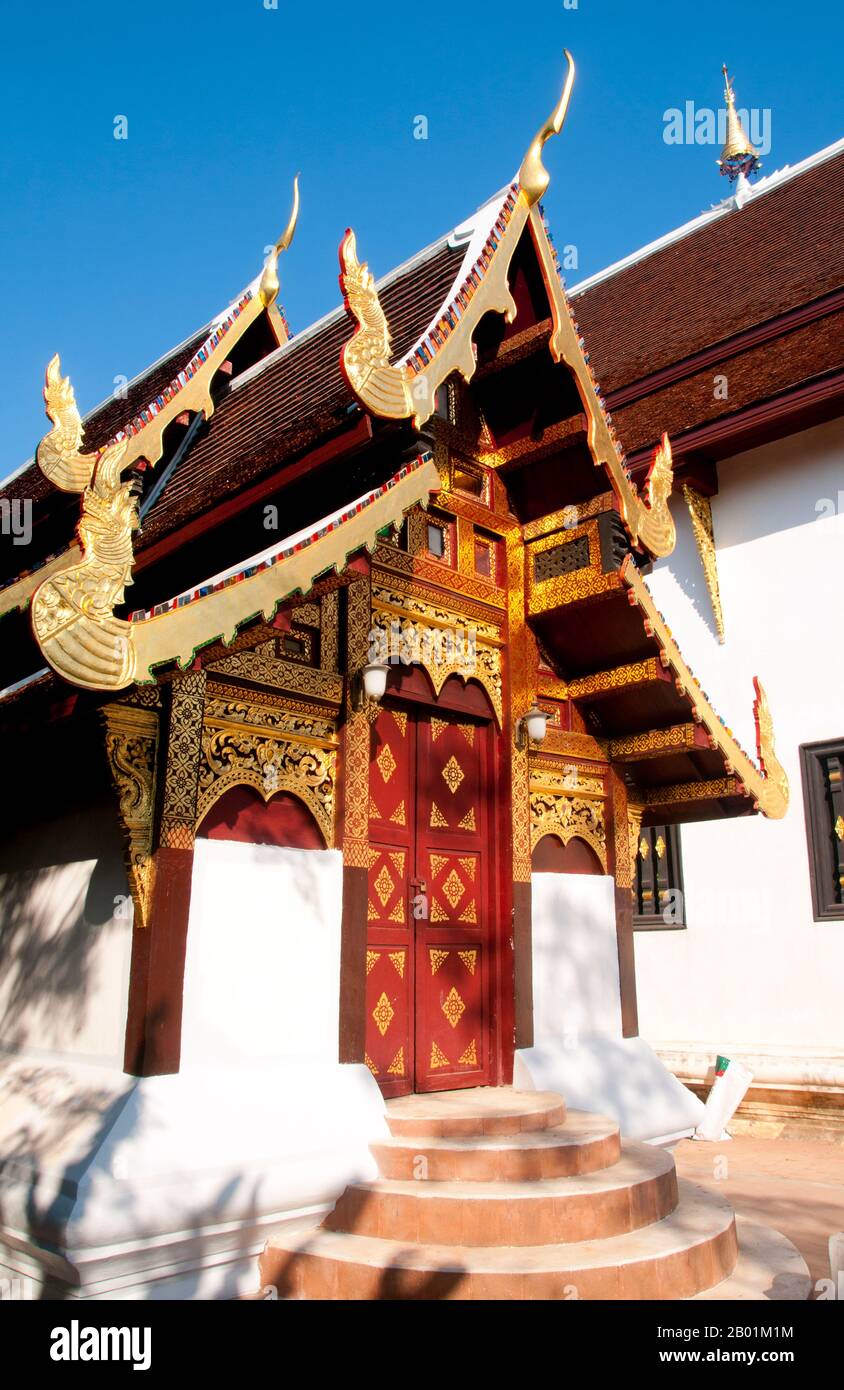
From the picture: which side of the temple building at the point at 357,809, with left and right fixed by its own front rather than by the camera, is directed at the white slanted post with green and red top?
left
